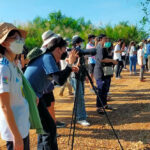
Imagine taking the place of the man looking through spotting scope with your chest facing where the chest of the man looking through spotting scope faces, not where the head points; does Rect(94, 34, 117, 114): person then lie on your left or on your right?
on your left

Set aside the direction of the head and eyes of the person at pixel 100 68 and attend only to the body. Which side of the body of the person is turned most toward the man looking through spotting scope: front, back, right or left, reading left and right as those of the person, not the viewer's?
right

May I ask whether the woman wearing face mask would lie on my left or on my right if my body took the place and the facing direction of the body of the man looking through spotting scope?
on my right
